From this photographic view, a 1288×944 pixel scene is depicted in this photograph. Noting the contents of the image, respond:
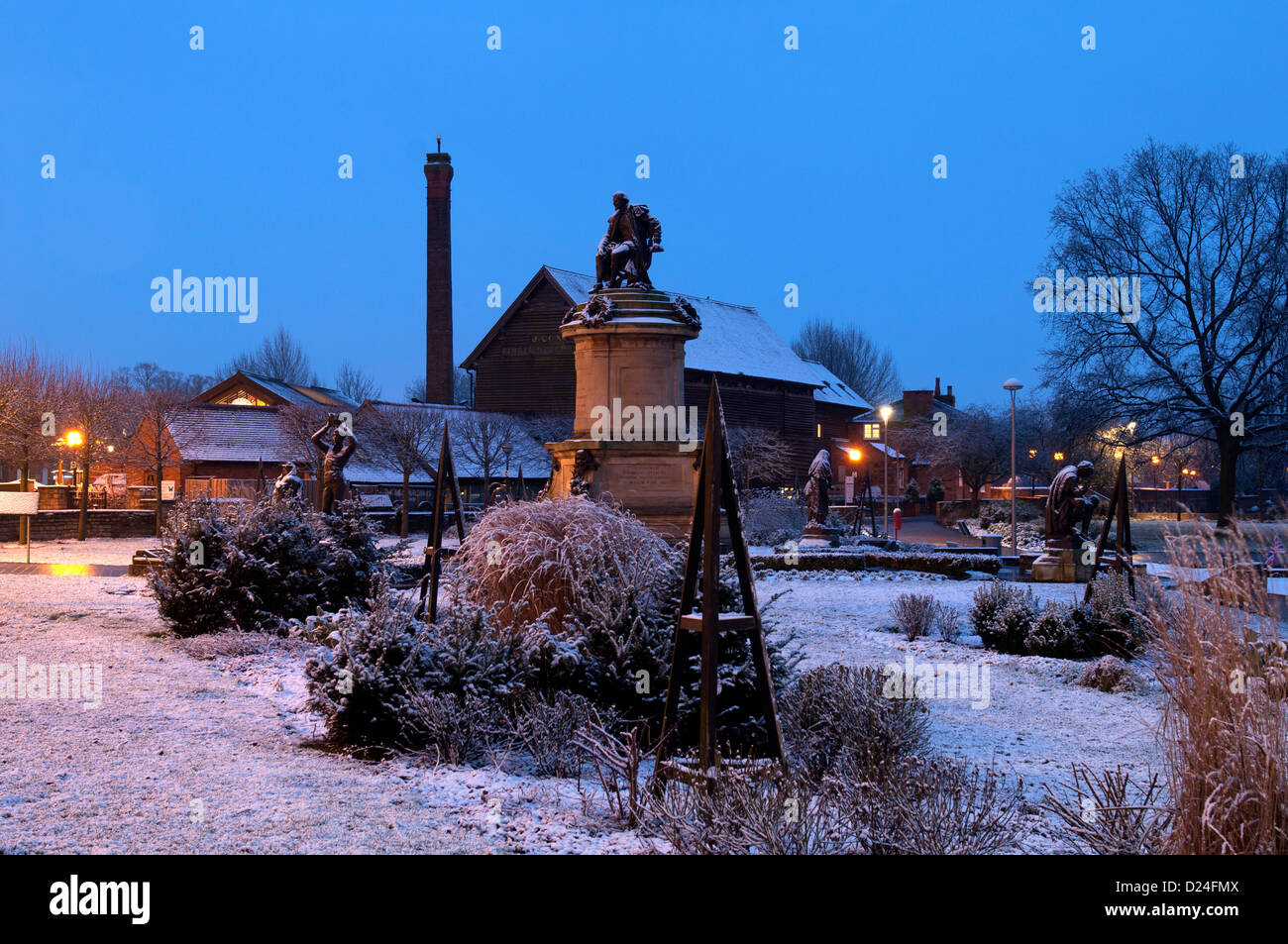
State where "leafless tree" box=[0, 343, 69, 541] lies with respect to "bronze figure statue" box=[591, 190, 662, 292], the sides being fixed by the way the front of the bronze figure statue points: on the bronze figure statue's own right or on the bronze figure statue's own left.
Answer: on the bronze figure statue's own right

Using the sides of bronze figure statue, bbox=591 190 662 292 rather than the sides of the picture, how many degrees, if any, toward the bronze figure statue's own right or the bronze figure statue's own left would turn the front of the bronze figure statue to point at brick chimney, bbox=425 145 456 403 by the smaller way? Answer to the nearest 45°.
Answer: approximately 135° to the bronze figure statue's own right

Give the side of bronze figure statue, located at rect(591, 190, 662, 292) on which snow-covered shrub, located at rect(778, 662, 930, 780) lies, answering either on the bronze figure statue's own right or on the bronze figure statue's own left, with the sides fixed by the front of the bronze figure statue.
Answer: on the bronze figure statue's own left

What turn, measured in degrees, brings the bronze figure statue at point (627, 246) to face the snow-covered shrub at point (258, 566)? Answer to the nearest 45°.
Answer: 0° — it already faces it

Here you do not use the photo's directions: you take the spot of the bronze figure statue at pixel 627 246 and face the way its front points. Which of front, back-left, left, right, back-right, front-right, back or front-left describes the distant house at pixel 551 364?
back-right

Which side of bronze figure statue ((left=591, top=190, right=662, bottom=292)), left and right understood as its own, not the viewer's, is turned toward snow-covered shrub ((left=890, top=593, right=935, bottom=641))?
left
